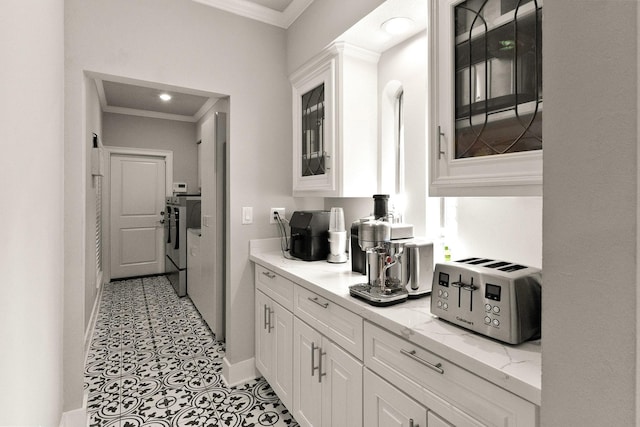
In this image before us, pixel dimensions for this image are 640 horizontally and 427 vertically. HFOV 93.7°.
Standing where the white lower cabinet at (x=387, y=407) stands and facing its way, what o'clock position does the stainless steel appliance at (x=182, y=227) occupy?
The stainless steel appliance is roughly at 3 o'clock from the white lower cabinet.

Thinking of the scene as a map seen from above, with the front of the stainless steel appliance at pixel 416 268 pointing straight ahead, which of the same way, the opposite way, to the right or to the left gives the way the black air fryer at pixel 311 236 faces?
the same way

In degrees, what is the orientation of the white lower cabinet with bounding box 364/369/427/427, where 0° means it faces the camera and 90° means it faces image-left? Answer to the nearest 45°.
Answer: approximately 45°

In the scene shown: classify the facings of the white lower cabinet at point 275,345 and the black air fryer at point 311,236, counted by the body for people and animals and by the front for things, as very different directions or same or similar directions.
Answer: same or similar directions

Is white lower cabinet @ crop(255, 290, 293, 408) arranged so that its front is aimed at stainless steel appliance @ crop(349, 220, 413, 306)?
no

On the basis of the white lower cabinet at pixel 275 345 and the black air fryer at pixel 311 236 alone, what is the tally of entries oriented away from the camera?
0

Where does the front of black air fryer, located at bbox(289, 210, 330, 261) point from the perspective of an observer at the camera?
facing the viewer and to the left of the viewer

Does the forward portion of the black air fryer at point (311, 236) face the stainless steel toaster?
no

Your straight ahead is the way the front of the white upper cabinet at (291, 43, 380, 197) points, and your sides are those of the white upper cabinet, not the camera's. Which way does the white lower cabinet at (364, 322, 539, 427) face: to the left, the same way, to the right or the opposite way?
the same way
